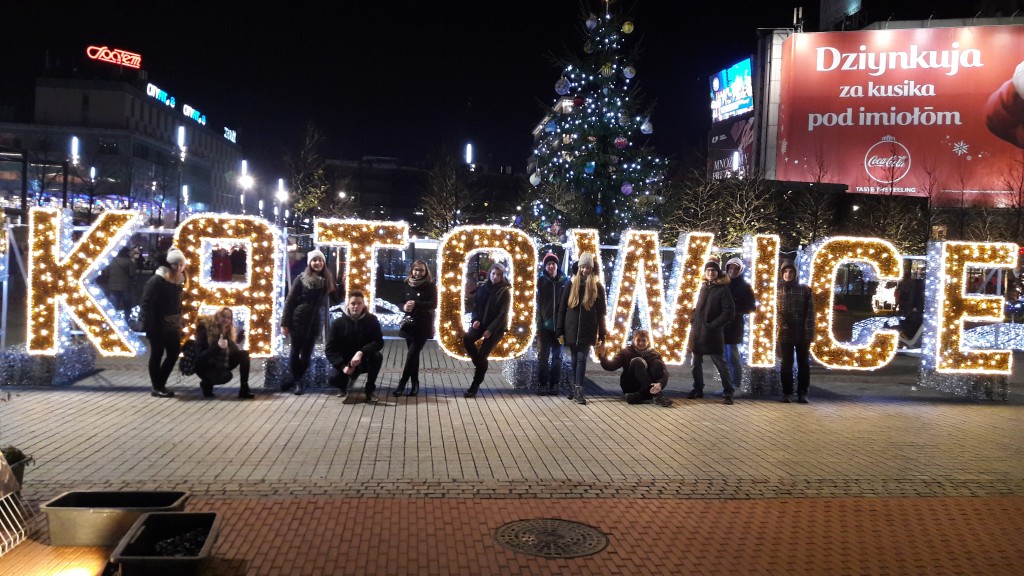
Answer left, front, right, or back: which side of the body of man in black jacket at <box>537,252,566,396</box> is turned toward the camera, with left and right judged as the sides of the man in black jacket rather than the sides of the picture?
front

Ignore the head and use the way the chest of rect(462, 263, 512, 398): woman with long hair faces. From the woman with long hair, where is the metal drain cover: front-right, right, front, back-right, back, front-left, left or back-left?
front-left

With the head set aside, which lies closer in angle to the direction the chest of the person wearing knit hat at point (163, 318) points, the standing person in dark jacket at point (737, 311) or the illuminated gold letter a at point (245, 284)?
the standing person in dark jacket

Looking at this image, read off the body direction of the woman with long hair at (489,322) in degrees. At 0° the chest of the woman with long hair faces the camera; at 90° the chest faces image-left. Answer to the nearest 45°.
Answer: approximately 45°

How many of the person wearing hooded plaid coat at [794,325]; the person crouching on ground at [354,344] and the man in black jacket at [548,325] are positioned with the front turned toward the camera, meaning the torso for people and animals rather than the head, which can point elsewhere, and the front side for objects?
3

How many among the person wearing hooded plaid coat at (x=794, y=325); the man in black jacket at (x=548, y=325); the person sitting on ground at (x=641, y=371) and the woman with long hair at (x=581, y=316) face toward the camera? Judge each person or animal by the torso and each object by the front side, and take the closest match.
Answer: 4

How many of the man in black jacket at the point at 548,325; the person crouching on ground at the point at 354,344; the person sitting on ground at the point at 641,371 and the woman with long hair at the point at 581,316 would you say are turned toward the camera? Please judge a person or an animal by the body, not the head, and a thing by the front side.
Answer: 4

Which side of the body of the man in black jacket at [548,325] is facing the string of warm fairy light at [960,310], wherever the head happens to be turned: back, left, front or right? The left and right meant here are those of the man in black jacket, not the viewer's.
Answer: left

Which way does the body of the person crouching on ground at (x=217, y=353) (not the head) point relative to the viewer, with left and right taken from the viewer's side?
facing the viewer and to the right of the viewer

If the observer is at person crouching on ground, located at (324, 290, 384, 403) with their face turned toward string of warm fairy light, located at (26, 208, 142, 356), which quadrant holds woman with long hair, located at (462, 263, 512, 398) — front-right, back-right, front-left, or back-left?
back-right
